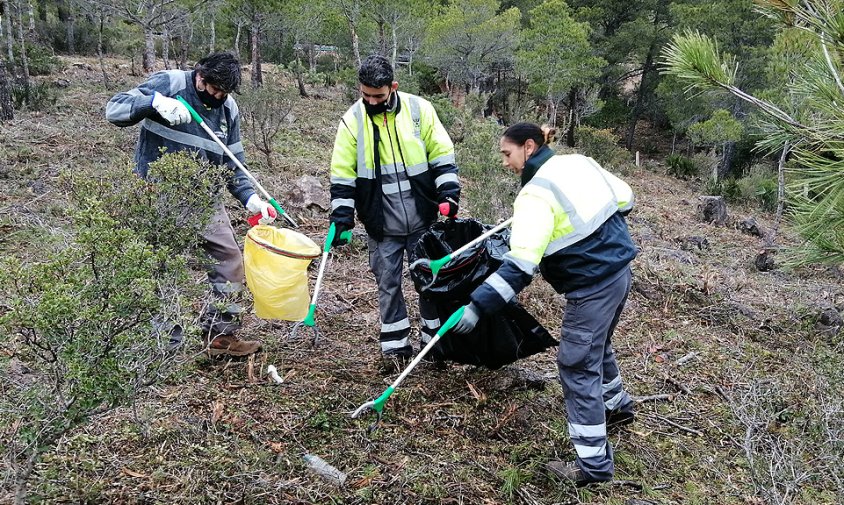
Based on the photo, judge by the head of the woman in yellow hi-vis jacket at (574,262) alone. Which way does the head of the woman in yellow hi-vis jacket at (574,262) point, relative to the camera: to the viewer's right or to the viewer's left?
to the viewer's left

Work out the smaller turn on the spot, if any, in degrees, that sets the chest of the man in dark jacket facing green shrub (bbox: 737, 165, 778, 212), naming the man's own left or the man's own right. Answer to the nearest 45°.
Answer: approximately 90° to the man's own left

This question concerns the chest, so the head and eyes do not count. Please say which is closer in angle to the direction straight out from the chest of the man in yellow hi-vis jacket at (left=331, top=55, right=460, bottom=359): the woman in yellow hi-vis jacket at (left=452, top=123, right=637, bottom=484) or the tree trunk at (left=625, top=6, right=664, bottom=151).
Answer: the woman in yellow hi-vis jacket

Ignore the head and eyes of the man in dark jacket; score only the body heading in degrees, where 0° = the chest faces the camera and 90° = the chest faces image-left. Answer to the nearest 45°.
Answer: approximately 315°

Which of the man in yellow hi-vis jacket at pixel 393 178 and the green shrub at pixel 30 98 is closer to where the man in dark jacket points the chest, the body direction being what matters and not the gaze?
the man in yellow hi-vis jacket

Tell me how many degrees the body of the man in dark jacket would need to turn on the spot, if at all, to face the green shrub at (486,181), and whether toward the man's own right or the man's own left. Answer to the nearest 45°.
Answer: approximately 90° to the man's own left

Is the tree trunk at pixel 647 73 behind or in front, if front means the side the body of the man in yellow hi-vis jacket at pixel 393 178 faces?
behind

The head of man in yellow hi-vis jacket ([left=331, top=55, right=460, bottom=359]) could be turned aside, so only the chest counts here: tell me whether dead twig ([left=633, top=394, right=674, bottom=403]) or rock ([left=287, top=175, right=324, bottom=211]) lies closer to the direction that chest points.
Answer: the dead twig

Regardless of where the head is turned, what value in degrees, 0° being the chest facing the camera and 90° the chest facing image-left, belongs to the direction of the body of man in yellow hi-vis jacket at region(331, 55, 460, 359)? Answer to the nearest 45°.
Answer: approximately 0°
